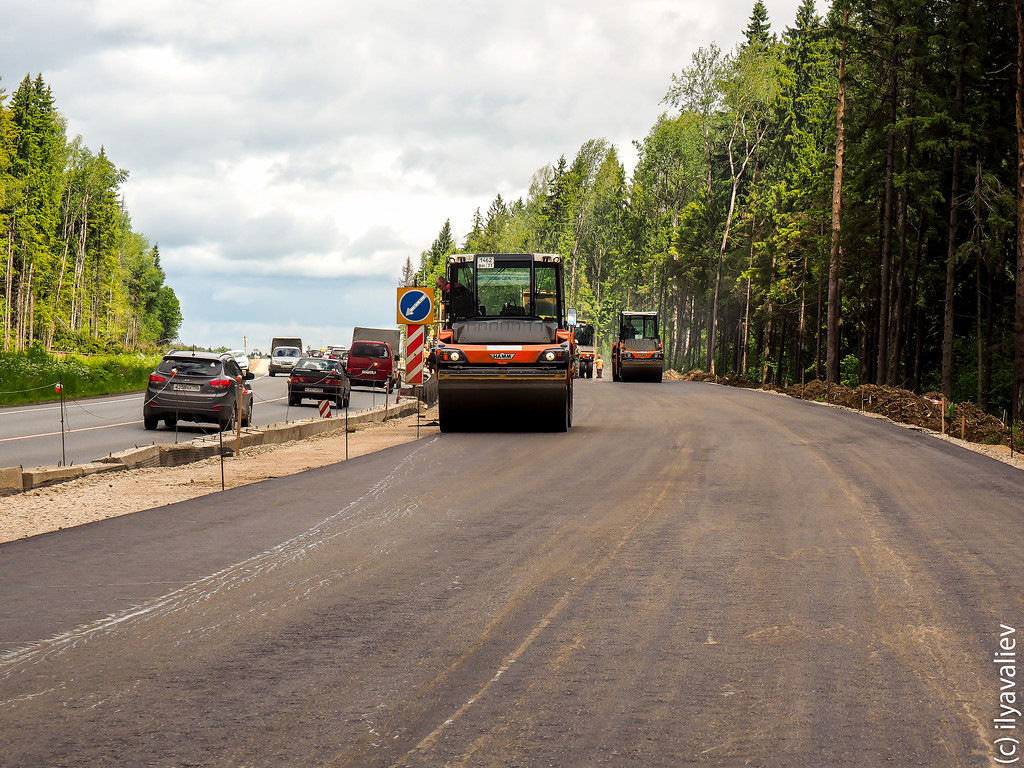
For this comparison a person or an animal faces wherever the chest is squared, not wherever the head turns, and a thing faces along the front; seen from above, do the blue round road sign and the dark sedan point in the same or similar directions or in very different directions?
very different directions

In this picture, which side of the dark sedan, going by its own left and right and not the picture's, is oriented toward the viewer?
back

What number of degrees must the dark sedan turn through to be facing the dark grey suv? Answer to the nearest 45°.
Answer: approximately 180°

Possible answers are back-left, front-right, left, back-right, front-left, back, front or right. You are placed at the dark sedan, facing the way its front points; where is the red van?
front

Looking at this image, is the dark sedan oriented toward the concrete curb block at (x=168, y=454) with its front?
no

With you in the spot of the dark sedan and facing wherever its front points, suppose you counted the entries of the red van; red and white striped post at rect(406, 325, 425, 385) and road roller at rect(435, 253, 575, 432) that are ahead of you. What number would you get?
1

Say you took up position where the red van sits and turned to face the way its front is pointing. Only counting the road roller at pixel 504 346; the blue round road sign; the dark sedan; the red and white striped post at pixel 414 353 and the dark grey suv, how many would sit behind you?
5

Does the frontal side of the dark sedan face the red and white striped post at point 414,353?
no

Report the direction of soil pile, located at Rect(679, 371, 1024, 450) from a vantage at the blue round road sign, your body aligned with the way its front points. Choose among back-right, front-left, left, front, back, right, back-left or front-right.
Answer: left

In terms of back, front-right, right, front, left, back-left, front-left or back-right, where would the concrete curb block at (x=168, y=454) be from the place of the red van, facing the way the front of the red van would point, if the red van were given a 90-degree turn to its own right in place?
right

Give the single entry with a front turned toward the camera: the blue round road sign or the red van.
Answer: the blue round road sign

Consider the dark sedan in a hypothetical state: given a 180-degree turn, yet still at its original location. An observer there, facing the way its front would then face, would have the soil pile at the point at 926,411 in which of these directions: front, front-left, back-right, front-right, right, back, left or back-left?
front-left

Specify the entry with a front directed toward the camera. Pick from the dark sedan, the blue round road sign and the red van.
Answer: the blue round road sign

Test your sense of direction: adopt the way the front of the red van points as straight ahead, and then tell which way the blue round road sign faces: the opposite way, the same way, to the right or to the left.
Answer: the opposite way

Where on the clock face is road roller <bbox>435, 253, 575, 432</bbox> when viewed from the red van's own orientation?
The road roller is roughly at 6 o'clock from the red van.

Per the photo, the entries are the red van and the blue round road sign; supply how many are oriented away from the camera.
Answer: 1

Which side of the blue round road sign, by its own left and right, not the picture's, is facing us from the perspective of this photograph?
front

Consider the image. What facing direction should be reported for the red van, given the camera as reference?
facing away from the viewer

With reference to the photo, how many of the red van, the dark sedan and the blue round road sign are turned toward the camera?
1

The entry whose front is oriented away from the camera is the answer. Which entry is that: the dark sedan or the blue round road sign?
the dark sedan
